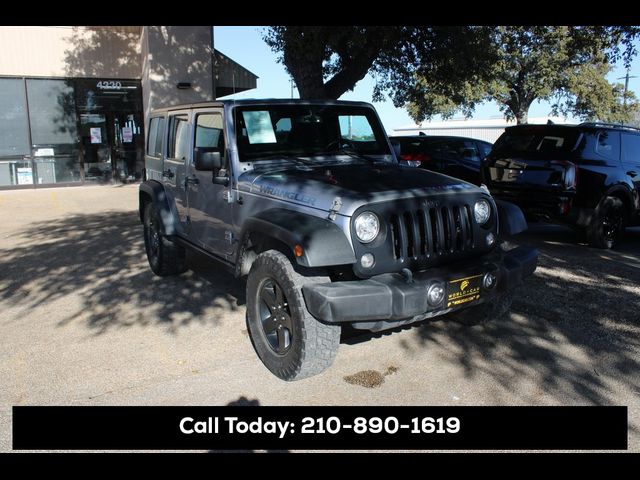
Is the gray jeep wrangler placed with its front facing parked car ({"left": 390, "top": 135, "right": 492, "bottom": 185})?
no

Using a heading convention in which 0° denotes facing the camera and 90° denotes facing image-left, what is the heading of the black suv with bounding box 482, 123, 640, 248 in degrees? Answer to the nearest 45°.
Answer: approximately 225°

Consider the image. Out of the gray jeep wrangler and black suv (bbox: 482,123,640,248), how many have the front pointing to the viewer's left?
0

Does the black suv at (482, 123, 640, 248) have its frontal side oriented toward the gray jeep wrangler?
no

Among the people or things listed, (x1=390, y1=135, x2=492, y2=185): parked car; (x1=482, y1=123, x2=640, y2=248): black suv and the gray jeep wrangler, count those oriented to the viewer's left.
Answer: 0

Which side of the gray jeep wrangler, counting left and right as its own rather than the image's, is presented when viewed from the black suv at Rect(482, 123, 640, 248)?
left

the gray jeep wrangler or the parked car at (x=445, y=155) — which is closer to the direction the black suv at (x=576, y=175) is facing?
the parked car

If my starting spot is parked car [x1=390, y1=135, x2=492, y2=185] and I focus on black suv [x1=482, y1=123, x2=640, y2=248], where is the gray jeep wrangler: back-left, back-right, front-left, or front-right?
front-right

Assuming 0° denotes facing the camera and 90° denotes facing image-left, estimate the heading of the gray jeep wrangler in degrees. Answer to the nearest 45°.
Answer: approximately 315°

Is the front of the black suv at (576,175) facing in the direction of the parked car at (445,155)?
no

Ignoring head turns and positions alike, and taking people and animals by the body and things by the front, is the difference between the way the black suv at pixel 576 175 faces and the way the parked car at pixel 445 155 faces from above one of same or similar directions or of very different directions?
same or similar directions

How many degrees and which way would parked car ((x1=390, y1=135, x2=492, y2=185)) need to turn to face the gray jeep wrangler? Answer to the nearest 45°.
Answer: approximately 135° to its right

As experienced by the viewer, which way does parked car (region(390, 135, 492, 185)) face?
facing away from the viewer and to the right of the viewer

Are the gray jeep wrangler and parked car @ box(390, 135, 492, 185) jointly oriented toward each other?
no

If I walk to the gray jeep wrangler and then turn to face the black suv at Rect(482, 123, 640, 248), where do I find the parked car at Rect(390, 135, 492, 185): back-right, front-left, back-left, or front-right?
front-left
